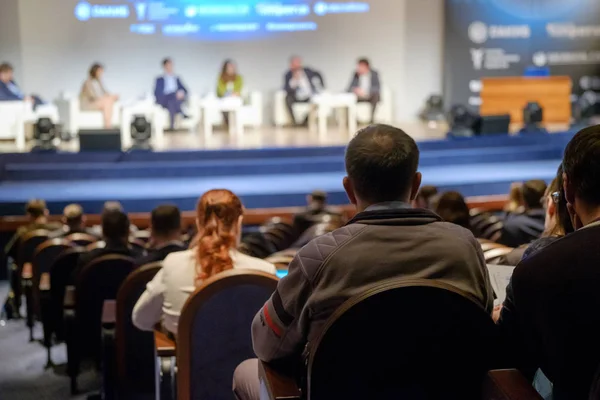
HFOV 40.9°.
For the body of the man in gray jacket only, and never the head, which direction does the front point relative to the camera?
away from the camera

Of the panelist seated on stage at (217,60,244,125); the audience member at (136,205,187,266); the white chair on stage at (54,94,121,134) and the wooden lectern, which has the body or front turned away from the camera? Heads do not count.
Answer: the audience member

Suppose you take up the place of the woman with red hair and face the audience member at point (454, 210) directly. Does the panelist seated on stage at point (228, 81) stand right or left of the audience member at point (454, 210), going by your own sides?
left

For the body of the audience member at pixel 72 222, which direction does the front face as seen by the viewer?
away from the camera

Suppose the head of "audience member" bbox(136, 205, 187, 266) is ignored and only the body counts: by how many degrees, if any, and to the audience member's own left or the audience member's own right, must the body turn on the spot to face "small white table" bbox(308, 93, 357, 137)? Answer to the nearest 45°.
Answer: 0° — they already face it

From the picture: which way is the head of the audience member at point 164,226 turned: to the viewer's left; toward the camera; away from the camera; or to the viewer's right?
away from the camera

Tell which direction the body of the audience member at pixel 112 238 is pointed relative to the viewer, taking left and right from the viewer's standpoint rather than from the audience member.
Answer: facing away from the viewer

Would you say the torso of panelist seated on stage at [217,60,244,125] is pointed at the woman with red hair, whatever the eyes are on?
yes

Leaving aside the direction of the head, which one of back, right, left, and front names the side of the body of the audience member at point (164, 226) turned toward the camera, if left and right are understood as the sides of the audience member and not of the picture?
back

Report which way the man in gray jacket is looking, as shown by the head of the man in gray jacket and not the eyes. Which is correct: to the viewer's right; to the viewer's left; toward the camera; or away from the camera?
away from the camera

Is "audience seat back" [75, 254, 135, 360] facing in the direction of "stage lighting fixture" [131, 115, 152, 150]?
yes

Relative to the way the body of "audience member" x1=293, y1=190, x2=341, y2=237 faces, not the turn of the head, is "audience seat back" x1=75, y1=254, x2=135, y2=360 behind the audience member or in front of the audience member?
behind

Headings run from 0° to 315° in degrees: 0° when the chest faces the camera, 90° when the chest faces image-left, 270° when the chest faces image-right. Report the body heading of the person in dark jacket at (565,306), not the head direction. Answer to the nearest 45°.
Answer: approximately 180°

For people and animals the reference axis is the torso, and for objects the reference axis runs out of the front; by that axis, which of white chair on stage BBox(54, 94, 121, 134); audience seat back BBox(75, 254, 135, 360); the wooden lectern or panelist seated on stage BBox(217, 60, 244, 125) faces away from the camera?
the audience seat back

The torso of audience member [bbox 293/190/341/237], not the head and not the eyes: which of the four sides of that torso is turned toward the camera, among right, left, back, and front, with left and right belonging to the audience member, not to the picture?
back

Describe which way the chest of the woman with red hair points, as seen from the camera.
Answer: away from the camera
